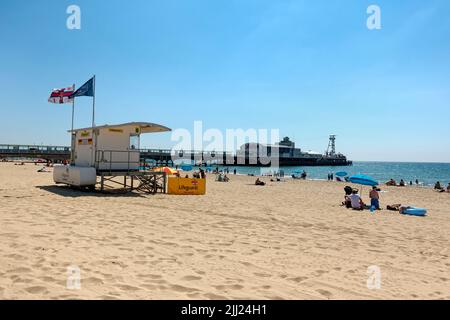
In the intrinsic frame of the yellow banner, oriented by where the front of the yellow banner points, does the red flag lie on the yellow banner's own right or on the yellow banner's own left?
on the yellow banner's own right

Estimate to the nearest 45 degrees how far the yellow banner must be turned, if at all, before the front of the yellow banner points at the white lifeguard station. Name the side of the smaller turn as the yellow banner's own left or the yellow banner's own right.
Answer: approximately 90° to the yellow banner's own right

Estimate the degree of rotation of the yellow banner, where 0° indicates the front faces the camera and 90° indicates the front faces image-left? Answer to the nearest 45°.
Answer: approximately 0°

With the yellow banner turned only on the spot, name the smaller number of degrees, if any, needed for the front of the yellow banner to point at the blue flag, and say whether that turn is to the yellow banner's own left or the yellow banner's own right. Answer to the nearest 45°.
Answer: approximately 90° to the yellow banner's own right

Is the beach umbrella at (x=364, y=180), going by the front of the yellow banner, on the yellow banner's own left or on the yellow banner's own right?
on the yellow banner's own left
